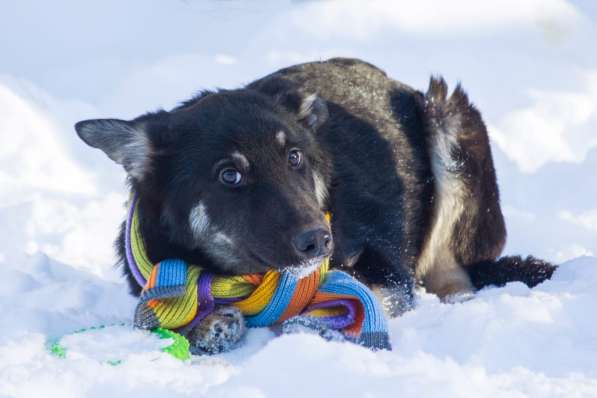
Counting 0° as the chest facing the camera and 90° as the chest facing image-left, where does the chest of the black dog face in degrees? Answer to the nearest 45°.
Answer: approximately 45°
